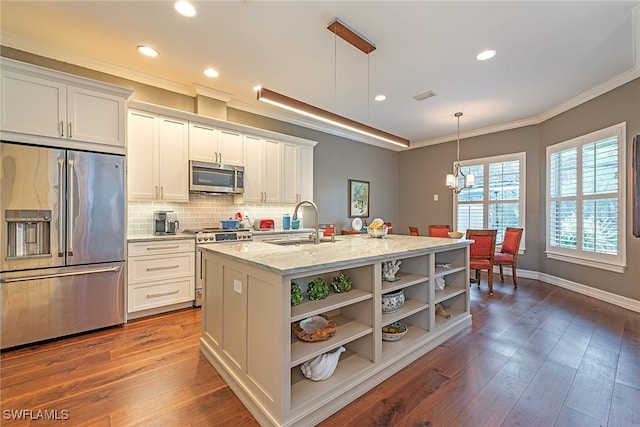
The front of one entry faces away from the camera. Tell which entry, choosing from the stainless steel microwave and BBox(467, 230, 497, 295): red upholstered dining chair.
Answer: the red upholstered dining chair

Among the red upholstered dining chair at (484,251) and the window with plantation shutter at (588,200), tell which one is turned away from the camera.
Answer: the red upholstered dining chair

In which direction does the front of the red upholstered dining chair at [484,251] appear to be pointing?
away from the camera

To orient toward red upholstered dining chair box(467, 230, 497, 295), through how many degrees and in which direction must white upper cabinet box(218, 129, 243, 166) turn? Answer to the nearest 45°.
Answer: approximately 45° to its left

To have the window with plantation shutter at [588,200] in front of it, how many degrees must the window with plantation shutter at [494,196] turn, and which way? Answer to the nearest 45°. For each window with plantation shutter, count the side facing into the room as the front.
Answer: approximately 90° to its left

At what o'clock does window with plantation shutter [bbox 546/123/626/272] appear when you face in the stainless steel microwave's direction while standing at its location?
The window with plantation shutter is roughly at 11 o'clock from the stainless steel microwave.

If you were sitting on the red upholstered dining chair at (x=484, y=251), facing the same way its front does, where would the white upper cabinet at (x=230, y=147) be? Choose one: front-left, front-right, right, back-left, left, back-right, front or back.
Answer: back-left

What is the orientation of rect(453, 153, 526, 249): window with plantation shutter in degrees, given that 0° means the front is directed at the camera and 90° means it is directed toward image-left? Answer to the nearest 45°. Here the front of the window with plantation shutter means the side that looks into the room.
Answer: approximately 45°
